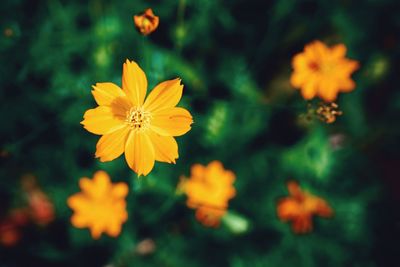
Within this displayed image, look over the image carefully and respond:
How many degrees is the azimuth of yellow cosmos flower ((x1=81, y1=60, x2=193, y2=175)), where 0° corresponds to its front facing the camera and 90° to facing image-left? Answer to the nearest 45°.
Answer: approximately 0°

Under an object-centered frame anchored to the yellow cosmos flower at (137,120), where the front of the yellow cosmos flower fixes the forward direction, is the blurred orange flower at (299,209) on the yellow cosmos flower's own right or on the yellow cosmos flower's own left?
on the yellow cosmos flower's own left

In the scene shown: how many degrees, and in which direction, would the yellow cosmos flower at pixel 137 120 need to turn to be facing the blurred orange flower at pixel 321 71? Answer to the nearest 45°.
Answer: approximately 90° to its left
